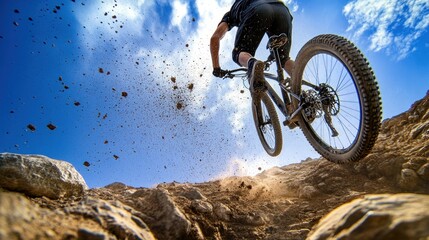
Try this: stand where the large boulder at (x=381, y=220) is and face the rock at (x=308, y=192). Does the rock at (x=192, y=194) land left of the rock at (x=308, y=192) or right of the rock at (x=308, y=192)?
left

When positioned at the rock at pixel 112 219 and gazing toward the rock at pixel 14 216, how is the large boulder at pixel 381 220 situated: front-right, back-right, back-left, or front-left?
back-left

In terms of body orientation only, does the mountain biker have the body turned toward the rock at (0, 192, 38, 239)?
no
